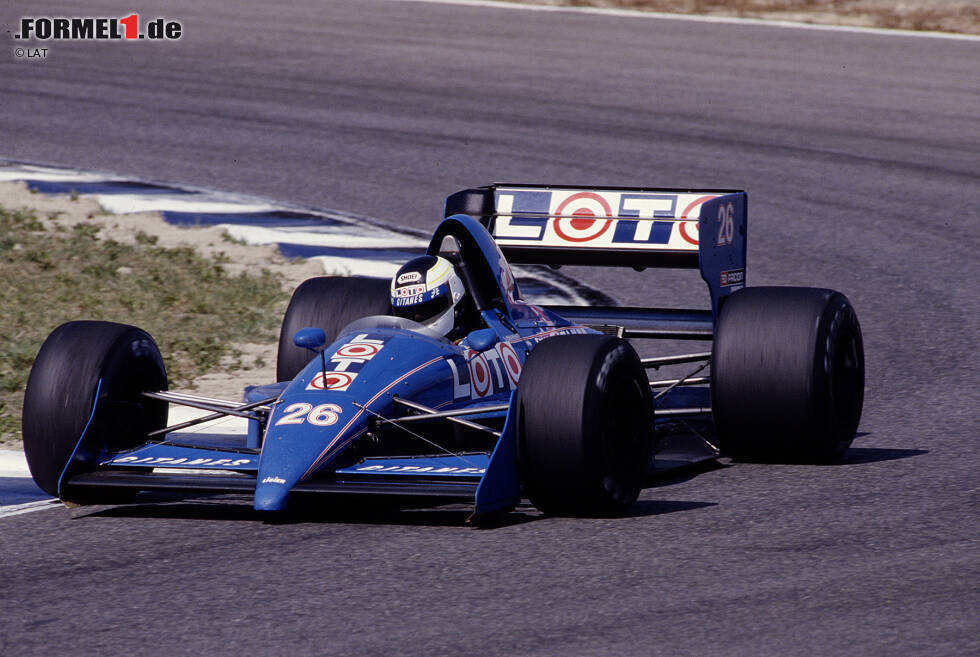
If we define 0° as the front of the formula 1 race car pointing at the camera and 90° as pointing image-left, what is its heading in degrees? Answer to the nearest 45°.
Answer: approximately 45°
